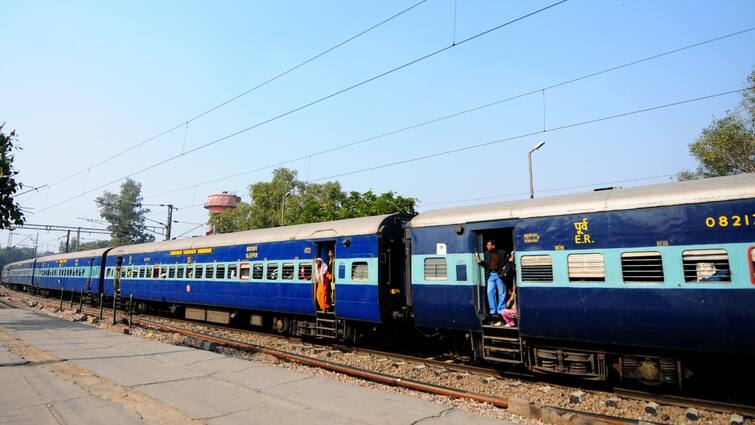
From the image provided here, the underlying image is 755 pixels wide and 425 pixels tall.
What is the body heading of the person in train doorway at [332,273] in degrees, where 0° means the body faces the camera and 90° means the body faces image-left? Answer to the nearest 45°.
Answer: approximately 45°

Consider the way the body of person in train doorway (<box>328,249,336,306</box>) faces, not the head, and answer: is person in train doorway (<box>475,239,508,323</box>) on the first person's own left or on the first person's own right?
on the first person's own left

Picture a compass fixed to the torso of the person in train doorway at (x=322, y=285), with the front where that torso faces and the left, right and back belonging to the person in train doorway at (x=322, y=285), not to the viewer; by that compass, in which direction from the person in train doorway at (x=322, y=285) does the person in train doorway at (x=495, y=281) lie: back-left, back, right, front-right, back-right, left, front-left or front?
left

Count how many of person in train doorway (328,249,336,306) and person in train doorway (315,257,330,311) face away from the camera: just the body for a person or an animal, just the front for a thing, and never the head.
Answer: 0

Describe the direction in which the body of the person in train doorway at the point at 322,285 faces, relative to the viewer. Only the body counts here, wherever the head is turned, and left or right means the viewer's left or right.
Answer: facing the viewer and to the left of the viewer

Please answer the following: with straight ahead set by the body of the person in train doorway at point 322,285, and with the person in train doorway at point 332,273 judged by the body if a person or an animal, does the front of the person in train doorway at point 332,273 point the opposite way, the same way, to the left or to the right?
the same way
